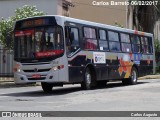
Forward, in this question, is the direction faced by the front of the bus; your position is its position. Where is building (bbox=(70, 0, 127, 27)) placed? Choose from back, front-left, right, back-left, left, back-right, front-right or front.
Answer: back-right

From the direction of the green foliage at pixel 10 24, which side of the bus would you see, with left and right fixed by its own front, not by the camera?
right

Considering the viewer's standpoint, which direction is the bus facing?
facing the viewer and to the left of the viewer

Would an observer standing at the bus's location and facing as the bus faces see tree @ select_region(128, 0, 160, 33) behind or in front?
behind

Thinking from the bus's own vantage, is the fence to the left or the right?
on its right

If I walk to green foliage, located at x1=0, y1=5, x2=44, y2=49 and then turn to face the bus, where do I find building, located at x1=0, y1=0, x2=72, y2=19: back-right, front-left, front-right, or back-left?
back-left
